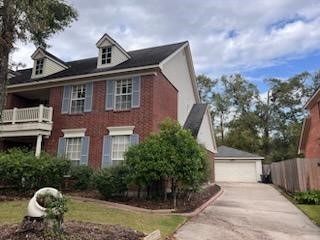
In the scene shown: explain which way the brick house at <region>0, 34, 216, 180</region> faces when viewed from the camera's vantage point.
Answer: facing the viewer and to the left of the viewer

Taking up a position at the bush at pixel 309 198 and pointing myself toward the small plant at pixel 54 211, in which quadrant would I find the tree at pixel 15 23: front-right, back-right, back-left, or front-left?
front-right

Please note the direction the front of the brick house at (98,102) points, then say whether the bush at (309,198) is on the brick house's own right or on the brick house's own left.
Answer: on the brick house's own left

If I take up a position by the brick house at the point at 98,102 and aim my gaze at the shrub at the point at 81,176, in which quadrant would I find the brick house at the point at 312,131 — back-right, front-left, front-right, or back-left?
back-left

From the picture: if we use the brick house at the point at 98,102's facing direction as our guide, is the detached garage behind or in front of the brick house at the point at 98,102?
behind

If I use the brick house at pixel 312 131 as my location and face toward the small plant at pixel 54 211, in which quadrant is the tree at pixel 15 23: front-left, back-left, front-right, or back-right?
front-right

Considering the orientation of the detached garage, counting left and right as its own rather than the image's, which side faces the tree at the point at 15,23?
front

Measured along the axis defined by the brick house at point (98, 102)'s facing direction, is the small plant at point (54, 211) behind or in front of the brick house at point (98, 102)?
in front

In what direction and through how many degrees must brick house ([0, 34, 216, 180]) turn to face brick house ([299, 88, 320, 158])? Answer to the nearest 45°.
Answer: approximately 135° to its left

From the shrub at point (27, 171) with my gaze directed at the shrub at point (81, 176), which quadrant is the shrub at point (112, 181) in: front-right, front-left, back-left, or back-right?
front-right

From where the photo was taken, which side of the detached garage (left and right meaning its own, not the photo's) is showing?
front

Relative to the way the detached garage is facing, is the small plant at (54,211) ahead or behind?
ahead

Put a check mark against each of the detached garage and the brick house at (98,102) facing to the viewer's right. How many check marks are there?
0

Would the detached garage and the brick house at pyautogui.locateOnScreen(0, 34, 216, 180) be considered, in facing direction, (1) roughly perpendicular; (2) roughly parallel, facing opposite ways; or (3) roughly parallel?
roughly parallel
